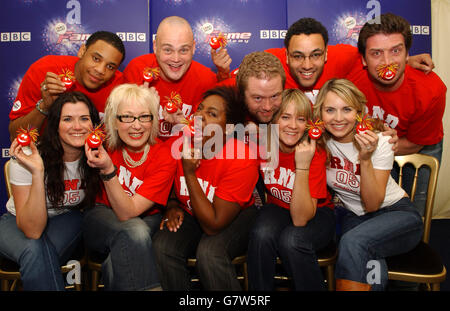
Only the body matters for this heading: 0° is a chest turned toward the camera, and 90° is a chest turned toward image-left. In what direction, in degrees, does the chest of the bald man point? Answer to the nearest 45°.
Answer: approximately 0°

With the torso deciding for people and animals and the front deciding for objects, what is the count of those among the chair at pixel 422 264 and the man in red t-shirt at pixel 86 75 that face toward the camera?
2

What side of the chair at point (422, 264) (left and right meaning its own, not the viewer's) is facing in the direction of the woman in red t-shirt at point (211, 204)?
right

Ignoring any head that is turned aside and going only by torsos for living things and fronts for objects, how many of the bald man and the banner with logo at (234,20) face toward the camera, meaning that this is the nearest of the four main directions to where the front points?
2
